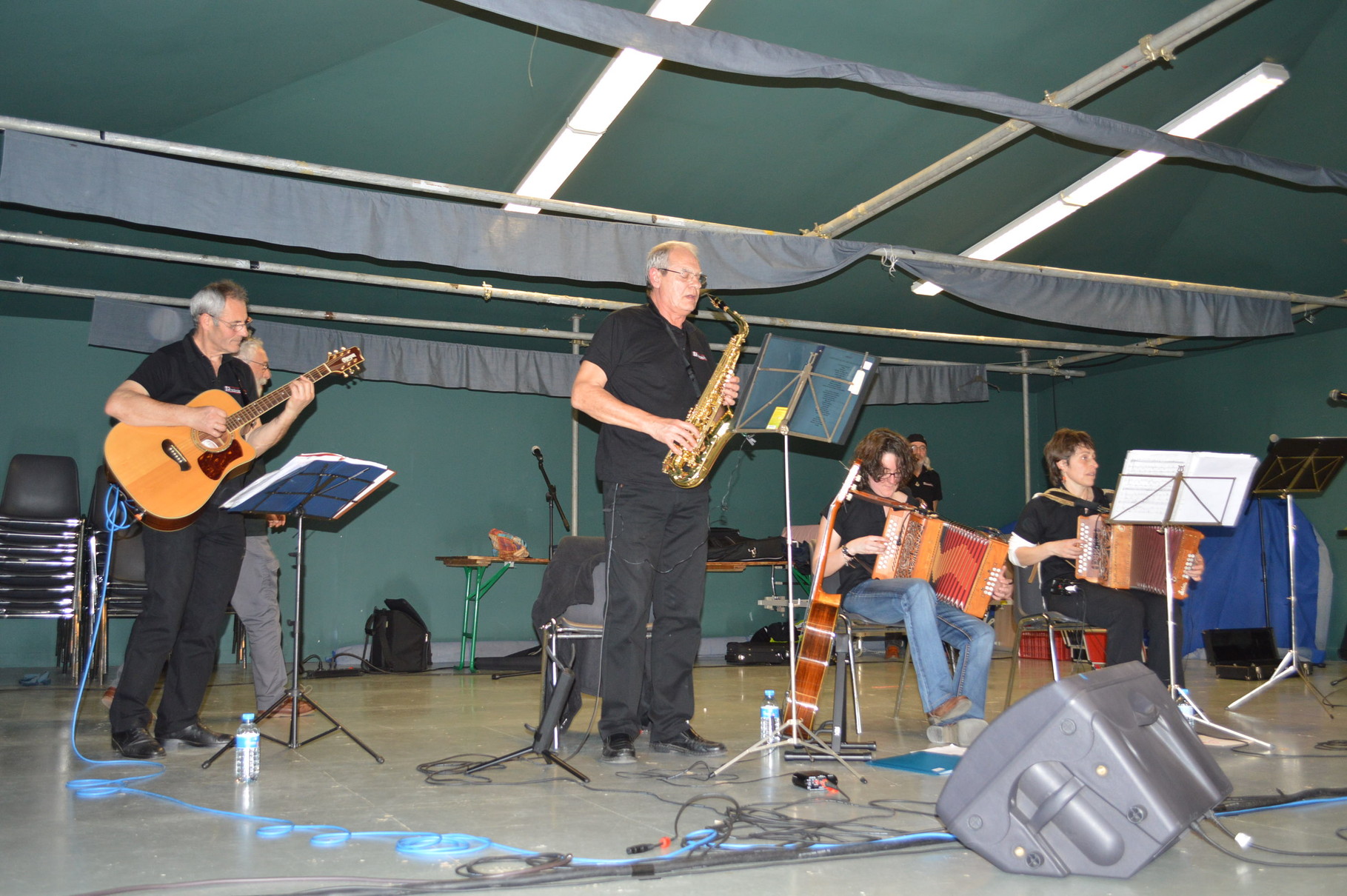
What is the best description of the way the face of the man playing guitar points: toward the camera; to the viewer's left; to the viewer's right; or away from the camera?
to the viewer's right

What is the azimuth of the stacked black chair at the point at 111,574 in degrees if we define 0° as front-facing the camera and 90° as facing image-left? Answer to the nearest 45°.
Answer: approximately 0°

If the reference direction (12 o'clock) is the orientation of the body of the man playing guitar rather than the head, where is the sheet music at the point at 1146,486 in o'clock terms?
The sheet music is roughly at 11 o'clock from the man playing guitar.

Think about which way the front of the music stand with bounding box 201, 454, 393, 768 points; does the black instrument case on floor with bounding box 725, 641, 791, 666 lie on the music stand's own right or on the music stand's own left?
on the music stand's own right

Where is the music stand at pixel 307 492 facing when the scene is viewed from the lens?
facing away from the viewer and to the left of the viewer

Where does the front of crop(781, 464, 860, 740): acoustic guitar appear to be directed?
to the viewer's left

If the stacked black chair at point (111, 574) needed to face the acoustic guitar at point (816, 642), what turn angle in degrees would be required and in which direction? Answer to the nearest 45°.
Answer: approximately 45° to its left

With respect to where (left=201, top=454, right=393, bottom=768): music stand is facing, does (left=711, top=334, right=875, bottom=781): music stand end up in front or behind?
behind
